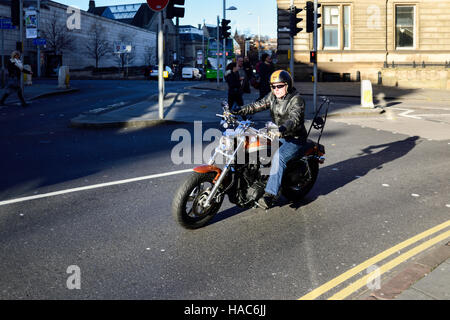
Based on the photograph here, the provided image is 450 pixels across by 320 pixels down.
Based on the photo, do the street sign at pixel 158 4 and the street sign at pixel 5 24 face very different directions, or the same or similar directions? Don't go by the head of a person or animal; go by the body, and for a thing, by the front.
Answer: same or similar directions

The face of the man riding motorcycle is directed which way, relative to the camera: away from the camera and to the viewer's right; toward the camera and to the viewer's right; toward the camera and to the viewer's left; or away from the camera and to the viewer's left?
toward the camera and to the viewer's left

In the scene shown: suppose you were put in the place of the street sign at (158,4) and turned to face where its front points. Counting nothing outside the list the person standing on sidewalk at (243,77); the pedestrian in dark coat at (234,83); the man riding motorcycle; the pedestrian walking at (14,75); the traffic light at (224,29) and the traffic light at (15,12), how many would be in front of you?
1

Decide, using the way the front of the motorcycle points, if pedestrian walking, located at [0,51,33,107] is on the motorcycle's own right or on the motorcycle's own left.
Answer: on the motorcycle's own right

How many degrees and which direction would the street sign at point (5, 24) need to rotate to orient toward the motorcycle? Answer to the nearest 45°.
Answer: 0° — it already faces it

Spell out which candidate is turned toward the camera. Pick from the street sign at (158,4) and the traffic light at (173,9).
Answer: the street sign

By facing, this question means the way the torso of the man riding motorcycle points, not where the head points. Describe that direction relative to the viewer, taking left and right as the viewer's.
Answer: facing the viewer and to the left of the viewer

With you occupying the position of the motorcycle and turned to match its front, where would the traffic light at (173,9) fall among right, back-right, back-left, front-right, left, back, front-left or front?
back-right

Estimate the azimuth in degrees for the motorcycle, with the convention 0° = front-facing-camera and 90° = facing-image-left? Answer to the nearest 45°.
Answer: approximately 45°

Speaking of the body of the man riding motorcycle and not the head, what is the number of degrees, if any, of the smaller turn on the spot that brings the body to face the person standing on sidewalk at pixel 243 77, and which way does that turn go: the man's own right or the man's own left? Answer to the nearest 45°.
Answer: approximately 135° to the man's own right
